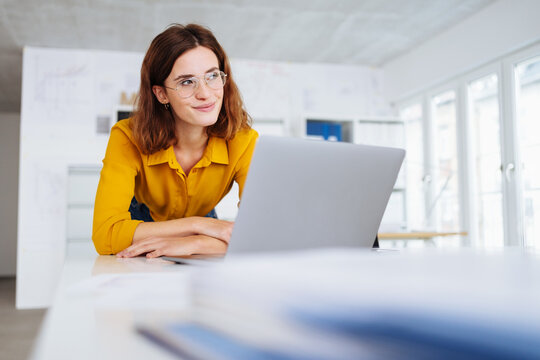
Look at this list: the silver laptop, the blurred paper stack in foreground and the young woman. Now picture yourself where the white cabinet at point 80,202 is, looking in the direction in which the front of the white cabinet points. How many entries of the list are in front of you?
3

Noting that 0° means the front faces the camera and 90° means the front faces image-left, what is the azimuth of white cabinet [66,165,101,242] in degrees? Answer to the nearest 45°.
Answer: approximately 0°

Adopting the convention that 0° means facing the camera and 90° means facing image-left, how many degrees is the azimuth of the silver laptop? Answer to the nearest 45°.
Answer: approximately 135°

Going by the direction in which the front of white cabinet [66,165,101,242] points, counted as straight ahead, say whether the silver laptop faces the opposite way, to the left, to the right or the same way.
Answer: the opposite way

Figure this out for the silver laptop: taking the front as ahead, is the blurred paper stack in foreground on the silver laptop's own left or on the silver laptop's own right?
on the silver laptop's own left

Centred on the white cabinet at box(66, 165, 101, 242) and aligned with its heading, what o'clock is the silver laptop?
The silver laptop is roughly at 12 o'clock from the white cabinet.

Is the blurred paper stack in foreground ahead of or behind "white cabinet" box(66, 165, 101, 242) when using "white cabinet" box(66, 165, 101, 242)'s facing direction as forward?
ahead

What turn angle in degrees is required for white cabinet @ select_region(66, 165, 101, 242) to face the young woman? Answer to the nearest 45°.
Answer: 0° — it already faces them

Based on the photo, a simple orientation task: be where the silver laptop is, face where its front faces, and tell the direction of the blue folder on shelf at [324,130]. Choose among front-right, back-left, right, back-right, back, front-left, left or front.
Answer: front-right

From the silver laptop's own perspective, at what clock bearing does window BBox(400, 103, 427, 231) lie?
The window is roughly at 2 o'clock from the silver laptop.

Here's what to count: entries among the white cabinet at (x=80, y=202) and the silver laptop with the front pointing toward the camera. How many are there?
1

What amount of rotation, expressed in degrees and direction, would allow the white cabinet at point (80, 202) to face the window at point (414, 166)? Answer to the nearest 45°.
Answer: approximately 90° to its left

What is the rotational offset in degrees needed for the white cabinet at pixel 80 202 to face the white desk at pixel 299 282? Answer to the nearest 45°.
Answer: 0° — it already faces it

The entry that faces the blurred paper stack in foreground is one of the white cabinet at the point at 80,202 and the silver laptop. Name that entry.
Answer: the white cabinet

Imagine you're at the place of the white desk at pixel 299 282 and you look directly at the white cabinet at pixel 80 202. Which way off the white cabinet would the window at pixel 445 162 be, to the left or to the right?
right
